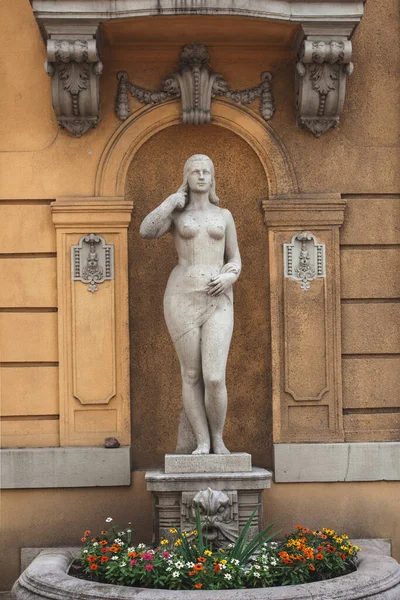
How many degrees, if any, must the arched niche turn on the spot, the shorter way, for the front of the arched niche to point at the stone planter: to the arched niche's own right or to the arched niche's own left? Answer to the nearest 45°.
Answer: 0° — it already faces it

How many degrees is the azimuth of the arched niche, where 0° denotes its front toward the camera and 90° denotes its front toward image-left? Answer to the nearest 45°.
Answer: approximately 0°

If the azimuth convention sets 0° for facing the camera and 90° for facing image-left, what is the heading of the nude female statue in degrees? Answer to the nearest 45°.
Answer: approximately 0°
